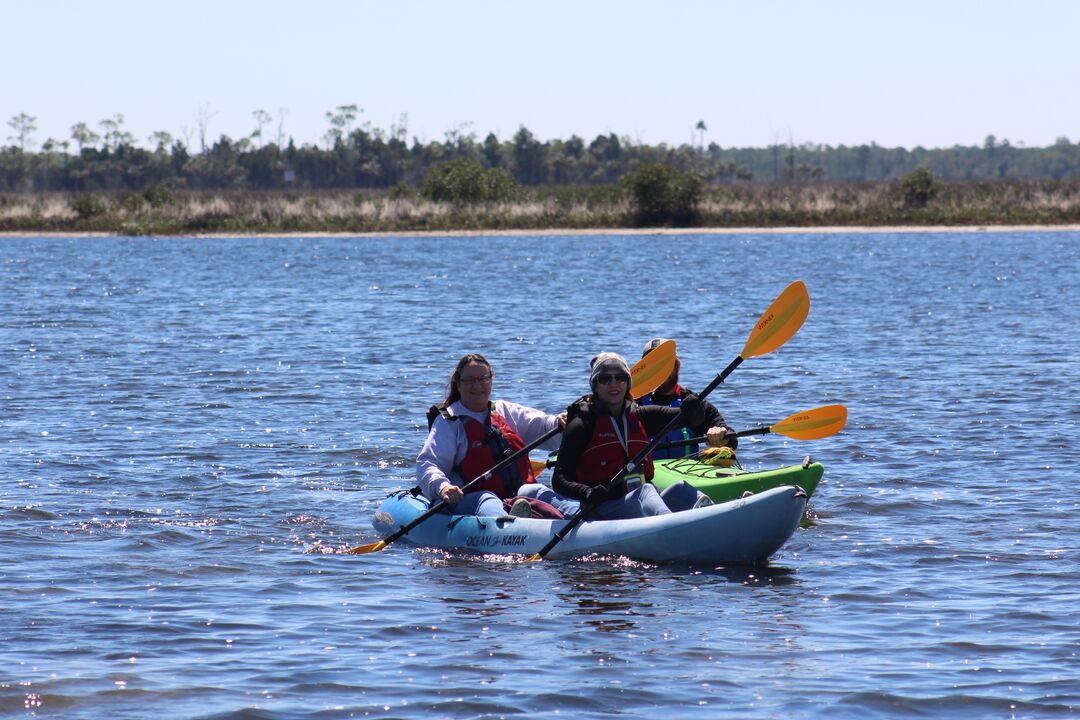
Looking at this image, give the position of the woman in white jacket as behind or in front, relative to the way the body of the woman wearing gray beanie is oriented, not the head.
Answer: behind

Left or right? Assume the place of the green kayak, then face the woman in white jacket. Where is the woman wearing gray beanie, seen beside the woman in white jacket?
left

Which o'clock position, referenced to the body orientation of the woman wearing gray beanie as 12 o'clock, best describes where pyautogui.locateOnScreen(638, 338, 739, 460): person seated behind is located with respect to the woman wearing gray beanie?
The person seated behind is roughly at 8 o'clock from the woman wearing gray beanie.

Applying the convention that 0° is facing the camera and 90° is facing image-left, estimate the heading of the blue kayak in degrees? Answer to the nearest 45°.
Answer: approximately 315°

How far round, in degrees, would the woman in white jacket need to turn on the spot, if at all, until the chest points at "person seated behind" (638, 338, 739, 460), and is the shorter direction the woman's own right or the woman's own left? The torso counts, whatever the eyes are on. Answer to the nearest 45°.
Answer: approximately 90° to the woman's own left

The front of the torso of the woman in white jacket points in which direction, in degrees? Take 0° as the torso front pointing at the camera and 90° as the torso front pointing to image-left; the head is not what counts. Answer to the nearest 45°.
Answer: approximately 315°

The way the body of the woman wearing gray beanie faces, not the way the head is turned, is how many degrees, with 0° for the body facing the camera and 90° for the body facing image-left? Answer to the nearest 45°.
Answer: approximately 315°
